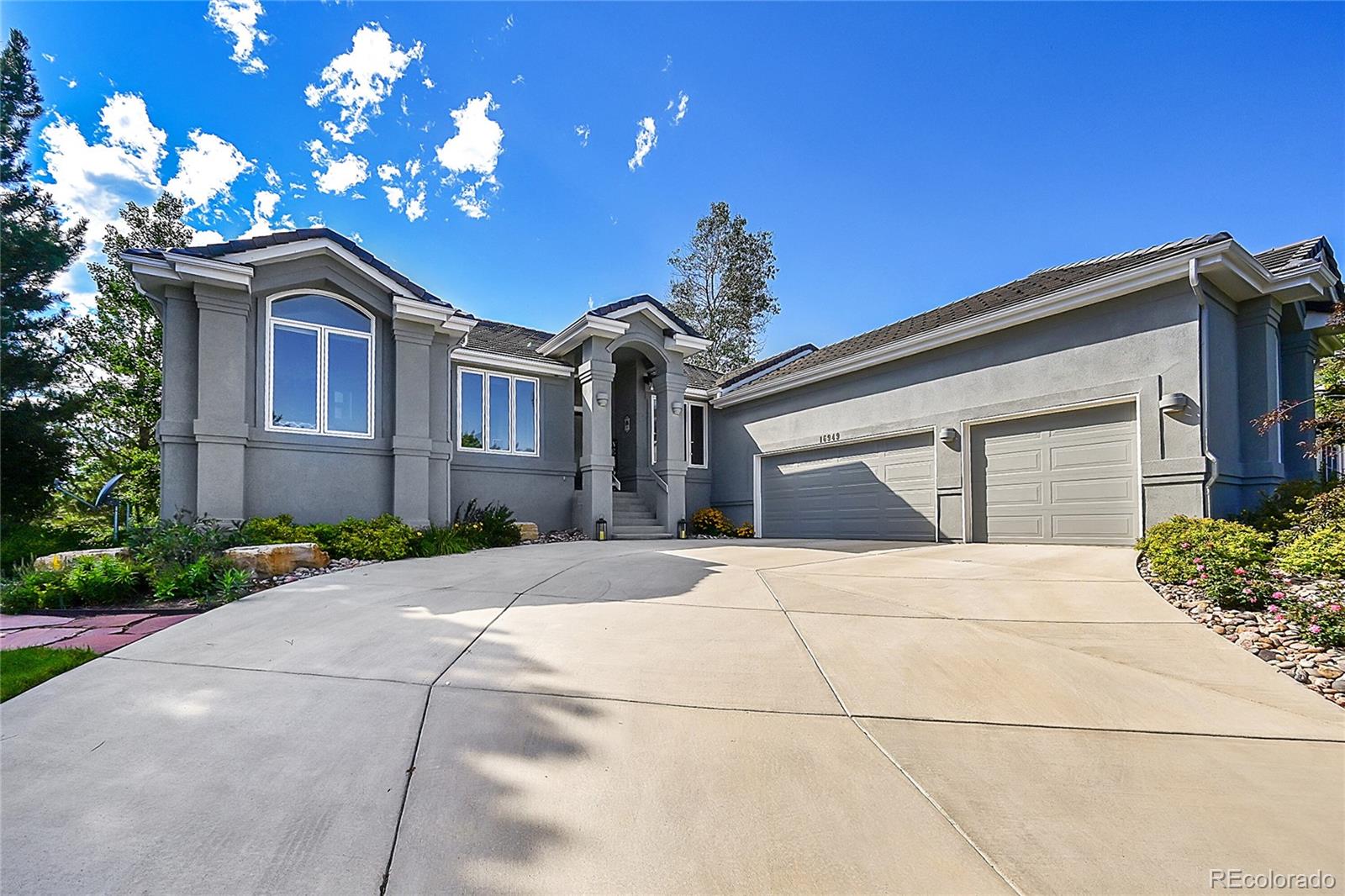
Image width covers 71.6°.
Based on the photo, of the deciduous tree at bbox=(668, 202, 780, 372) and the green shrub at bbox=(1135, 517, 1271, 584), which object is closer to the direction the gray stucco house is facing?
the green shrub

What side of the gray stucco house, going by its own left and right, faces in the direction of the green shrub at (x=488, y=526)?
right

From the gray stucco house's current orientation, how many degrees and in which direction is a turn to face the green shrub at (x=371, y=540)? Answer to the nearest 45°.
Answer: approximately 90° to its right

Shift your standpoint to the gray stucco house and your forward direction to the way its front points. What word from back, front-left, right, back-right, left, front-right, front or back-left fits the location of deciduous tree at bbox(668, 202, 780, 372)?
back

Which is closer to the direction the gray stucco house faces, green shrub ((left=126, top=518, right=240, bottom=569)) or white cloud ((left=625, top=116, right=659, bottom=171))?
the green shrub

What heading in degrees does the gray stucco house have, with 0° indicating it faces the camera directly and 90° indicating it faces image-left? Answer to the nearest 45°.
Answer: approximately 0°

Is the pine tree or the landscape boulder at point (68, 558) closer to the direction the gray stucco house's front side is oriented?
the landscape boulder

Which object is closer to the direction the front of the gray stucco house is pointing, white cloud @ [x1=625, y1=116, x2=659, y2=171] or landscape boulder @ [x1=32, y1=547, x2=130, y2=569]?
the landscape boulder
